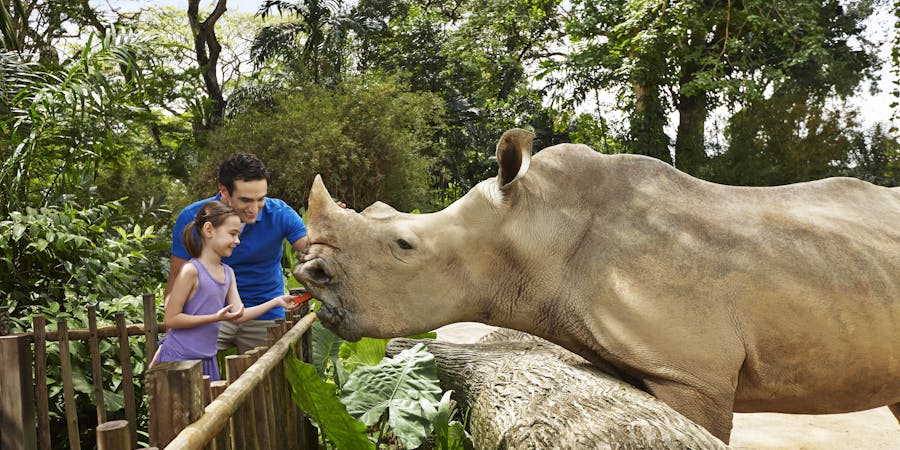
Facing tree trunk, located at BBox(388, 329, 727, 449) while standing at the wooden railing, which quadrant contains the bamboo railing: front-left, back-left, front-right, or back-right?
front-right

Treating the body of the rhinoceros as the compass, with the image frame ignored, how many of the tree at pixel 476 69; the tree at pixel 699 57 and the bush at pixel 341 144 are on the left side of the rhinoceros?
0

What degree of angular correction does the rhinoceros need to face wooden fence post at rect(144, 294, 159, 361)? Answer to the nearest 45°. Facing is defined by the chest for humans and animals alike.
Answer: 0° — it already faces it

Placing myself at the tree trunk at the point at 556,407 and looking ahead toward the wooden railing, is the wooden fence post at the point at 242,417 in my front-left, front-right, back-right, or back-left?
front-left

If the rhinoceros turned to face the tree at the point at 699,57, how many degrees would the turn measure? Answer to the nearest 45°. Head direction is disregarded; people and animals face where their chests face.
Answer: approximately 90° to its right

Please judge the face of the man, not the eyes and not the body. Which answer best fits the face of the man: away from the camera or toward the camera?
toward the camera

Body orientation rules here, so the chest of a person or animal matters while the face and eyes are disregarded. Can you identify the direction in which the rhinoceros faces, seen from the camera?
facing to the left of the viewer

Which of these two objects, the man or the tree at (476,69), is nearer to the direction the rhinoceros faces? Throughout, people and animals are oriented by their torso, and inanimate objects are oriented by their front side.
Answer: the man

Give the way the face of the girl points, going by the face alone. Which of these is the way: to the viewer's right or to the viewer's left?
to the viewer's right

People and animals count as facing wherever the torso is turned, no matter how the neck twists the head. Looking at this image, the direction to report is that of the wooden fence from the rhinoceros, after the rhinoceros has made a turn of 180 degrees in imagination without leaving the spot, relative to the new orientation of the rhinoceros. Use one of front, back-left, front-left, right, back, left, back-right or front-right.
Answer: back

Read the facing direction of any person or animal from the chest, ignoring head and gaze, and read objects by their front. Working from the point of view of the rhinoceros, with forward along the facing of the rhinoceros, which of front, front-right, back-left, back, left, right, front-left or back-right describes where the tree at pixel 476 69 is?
right

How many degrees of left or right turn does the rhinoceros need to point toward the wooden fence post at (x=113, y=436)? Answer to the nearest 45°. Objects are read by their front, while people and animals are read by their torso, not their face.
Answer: approximately 45° to its left

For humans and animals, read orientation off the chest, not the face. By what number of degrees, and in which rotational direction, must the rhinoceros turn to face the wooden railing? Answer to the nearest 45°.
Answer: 0° — it already faces it

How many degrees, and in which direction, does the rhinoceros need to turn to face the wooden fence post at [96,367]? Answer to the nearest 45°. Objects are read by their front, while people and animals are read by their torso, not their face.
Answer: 0° — it already faces it

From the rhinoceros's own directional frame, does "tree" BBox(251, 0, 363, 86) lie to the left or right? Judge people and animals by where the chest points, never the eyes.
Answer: on its right
